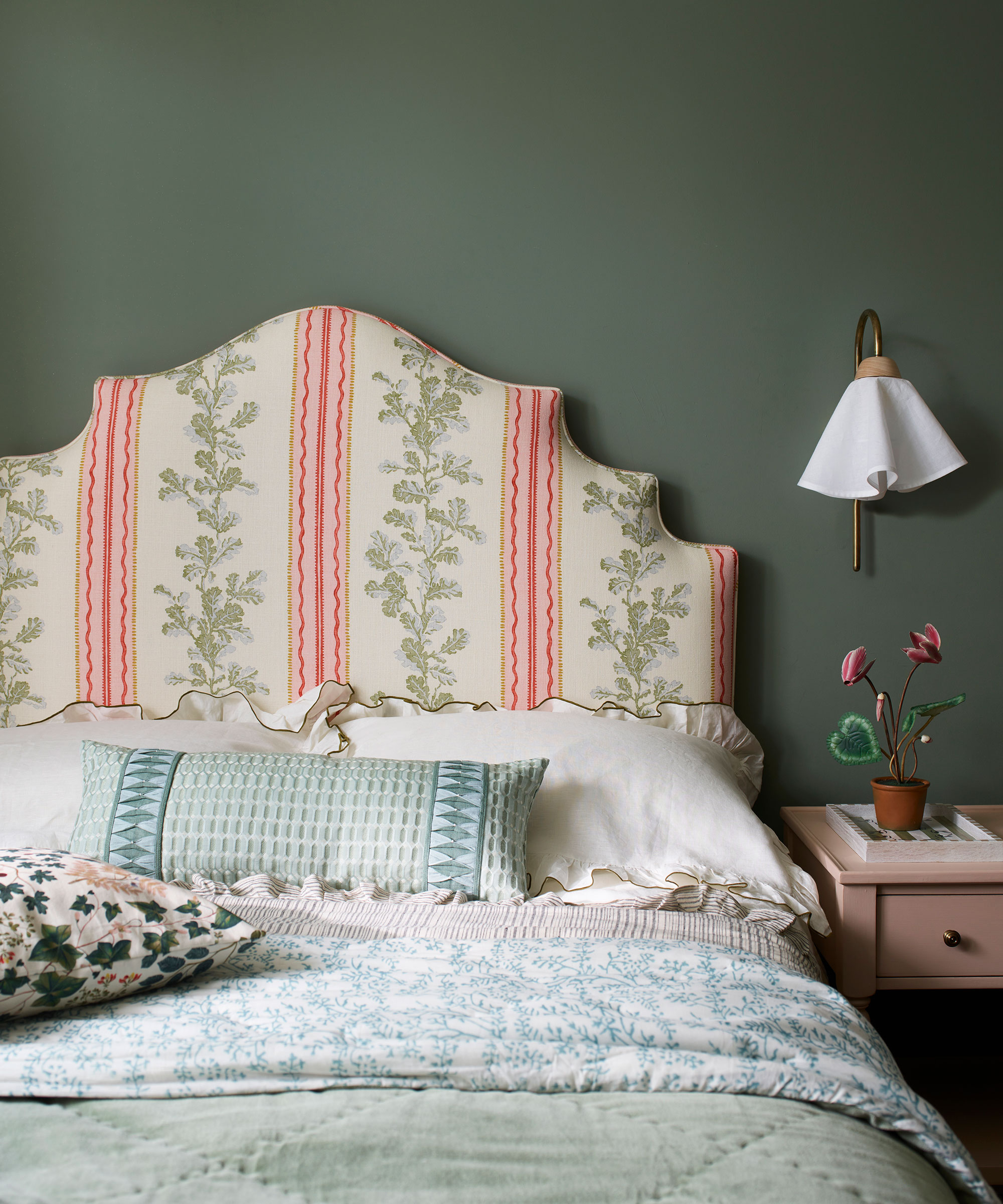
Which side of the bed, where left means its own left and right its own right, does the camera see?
front

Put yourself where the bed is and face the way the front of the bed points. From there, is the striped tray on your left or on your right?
on your left

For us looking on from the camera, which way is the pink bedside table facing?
facing the viewer

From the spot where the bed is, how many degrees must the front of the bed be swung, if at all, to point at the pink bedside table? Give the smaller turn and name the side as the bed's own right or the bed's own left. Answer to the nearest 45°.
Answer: approximately 90° to the bed's own left

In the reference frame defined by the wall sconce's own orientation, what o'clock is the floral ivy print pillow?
The floral ivy print pillow is roughly at 1 o'clock from the wall sconce.

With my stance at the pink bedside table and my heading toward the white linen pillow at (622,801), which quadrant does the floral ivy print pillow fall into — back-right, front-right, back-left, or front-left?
front-left

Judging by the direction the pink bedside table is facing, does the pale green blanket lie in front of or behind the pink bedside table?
in front

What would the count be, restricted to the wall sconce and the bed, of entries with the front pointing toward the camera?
2

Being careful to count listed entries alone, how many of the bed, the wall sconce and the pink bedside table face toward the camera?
3
